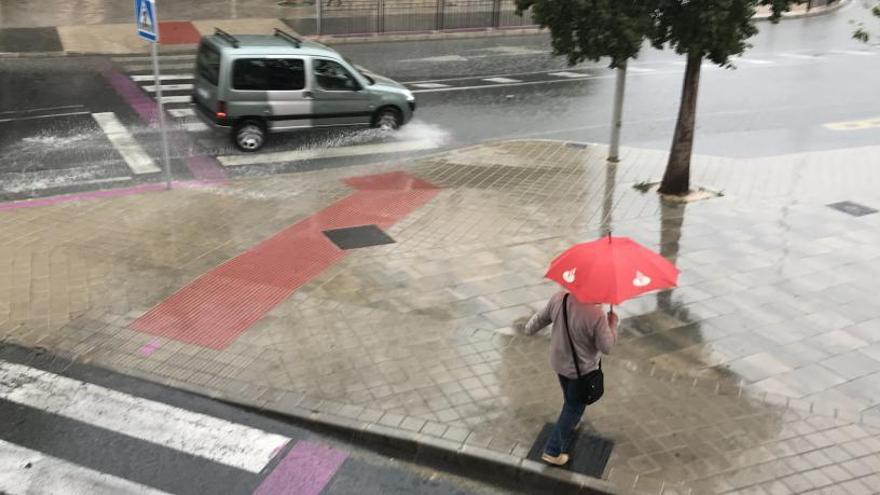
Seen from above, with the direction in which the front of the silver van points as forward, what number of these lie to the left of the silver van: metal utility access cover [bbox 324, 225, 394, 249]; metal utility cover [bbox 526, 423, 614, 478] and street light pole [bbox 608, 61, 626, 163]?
0

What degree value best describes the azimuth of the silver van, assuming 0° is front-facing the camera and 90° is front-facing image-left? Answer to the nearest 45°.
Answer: approximately 225°

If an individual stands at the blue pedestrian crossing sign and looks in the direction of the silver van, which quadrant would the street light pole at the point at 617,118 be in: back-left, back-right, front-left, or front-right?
front-right

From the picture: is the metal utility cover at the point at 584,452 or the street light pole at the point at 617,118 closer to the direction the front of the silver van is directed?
the street light pole

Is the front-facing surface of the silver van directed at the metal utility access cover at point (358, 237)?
no

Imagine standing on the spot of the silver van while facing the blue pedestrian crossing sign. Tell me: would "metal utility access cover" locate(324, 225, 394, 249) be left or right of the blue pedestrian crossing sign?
left

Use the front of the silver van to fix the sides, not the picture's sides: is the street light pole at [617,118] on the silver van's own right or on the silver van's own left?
on the silver van's own right

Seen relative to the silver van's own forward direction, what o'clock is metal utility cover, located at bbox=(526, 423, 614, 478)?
The metal utility cover is roughly at 4 o'clock from the silver van.

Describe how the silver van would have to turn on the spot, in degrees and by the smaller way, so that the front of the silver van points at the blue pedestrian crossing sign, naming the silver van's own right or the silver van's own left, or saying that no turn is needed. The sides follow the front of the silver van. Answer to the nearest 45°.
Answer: approximately 180°

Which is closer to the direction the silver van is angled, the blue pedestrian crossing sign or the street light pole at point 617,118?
the street light pole

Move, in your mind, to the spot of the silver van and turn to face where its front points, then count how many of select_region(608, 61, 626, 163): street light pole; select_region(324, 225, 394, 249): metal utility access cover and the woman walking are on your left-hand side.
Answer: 0

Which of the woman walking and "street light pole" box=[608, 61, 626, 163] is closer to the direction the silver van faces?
the street light pole

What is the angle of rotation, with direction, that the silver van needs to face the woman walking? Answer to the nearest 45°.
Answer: approximately 135° to its right

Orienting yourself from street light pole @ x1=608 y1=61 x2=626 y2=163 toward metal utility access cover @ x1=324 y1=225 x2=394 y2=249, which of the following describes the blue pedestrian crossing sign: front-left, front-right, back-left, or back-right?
front-right
